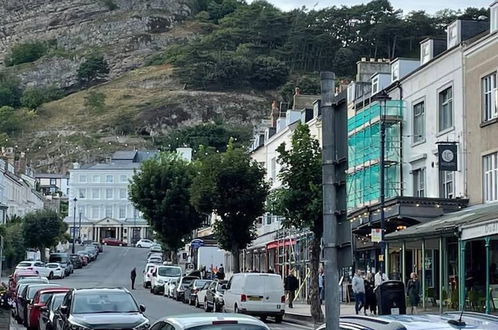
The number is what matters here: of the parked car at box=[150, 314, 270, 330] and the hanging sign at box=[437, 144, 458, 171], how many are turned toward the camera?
1

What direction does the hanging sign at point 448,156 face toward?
toward the camera

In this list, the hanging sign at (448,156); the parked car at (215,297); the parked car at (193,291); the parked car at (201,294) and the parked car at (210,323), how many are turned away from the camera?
1

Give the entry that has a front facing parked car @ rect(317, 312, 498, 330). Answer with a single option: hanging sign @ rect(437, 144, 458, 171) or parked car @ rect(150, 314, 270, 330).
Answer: the hanging sign

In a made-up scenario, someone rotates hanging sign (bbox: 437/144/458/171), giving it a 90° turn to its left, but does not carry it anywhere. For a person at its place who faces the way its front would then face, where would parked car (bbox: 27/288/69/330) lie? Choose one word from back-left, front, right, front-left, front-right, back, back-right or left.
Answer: back-right

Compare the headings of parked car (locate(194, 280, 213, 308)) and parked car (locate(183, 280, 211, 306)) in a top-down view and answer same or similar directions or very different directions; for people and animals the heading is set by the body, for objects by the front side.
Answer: same or similar directions

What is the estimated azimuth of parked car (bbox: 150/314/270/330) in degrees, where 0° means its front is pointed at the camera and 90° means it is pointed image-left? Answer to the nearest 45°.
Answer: approximately 180°

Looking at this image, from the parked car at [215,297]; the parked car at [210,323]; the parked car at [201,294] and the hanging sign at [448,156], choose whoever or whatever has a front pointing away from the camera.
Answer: the parked car at [210,323]

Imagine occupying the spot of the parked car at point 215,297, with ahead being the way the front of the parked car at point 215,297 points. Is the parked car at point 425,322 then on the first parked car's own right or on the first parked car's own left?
on the first parked car's own left

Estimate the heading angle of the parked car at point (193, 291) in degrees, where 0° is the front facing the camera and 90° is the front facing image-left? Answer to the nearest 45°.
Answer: approximately 45°

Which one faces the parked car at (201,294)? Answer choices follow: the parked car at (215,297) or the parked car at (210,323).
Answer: the parked car at (210,323)

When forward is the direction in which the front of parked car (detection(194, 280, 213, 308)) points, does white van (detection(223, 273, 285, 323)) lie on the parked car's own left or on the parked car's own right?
on the parked car's own left

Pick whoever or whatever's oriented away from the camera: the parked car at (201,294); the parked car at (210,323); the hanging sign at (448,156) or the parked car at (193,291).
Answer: the parked car at (210,323)
